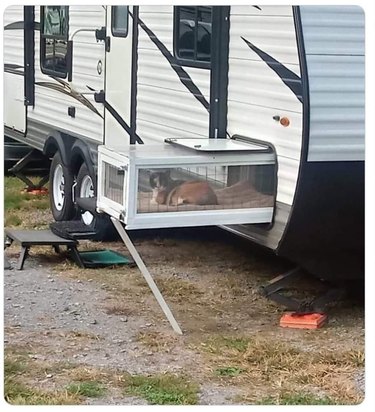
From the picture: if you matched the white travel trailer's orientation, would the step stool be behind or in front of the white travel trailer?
behind

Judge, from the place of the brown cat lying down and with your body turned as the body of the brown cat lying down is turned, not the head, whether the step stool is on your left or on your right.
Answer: on your right

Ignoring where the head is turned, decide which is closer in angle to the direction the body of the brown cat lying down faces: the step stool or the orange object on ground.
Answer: the step stool

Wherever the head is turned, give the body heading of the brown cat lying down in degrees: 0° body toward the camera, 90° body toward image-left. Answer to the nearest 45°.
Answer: approximately 90°

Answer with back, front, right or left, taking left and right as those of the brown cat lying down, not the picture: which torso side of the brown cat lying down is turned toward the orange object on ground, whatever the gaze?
back
